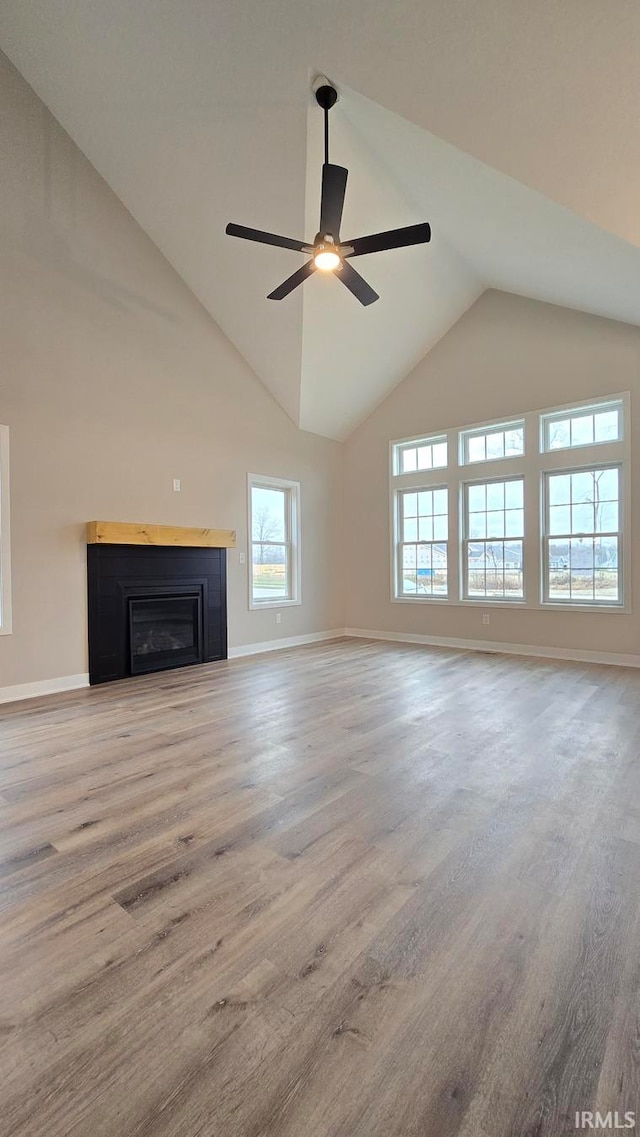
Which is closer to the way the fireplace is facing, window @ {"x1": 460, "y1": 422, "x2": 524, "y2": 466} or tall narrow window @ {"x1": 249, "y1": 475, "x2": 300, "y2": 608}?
the window

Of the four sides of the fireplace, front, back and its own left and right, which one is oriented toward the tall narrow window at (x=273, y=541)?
left

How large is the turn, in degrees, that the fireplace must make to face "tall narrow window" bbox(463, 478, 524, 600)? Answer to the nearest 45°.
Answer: approximately 45° to its left

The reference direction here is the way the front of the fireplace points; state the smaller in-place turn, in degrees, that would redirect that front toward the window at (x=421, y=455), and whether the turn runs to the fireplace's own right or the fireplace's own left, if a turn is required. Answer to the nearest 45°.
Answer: approximately 45° to the fireplace's own left

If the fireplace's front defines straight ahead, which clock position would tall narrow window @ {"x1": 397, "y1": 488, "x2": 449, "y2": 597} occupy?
The tall narrow window is roughly at 10 o'clock from the fireplace.

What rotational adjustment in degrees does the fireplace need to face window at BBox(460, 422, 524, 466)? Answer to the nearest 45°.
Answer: approximately 45° to its left

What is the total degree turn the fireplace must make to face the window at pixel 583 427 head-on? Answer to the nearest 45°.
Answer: approximately 45° to its left

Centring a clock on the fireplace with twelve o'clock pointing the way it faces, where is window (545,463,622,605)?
The window is roughly at 11 o'clock from the fireplace.
